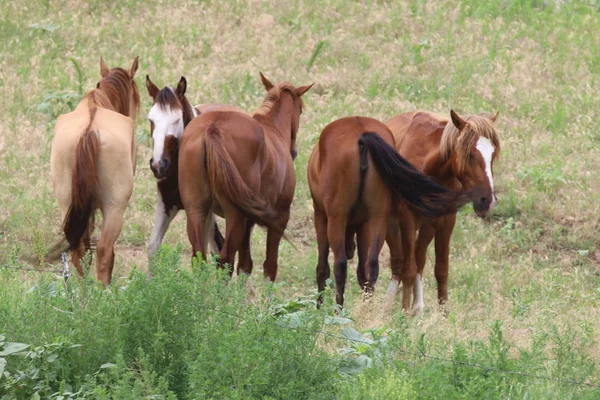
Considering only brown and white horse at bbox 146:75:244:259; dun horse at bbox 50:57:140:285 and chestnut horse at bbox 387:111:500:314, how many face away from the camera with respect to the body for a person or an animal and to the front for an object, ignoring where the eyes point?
1

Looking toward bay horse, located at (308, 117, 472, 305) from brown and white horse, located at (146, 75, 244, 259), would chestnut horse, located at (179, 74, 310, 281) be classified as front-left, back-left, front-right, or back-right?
front-right

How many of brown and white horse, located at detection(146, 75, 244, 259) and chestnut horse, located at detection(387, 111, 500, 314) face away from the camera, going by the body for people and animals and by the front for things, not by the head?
0

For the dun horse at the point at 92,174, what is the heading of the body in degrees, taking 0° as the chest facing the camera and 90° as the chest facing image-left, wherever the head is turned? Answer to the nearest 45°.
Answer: approximately 180°

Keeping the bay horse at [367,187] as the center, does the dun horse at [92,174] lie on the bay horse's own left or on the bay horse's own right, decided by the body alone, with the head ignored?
on the bay horse's own left

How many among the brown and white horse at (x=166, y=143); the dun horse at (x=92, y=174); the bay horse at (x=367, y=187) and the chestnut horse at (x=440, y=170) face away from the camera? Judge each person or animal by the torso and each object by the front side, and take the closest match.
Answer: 2

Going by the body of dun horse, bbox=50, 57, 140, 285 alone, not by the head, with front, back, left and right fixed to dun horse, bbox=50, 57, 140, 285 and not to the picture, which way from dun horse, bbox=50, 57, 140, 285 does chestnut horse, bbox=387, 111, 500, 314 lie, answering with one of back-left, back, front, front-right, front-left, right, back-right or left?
right

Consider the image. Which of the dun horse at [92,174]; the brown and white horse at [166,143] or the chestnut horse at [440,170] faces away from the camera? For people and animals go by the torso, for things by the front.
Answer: the dun horse at [92,174]

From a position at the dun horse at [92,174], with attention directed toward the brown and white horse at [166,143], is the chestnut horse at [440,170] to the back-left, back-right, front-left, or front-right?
front-right

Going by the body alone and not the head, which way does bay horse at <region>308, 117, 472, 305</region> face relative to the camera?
away from the camera

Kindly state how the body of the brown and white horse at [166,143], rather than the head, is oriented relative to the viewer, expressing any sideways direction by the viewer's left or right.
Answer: facing the viewer and to the left of the viewer

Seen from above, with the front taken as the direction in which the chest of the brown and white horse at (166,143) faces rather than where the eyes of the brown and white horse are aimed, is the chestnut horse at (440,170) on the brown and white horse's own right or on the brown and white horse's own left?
on the brown and white horse's own left
